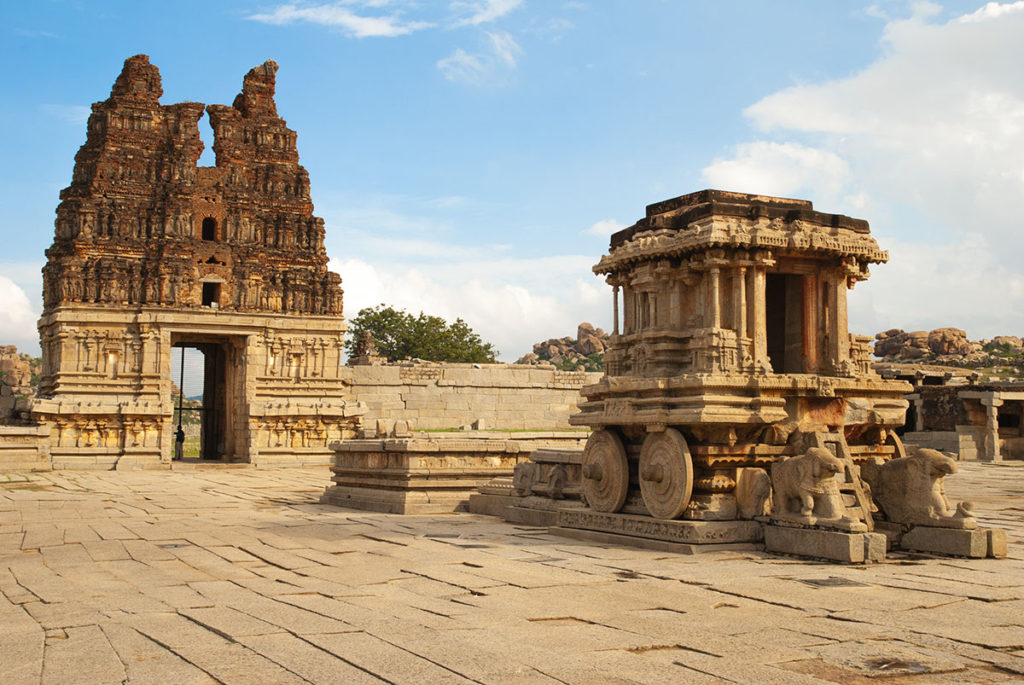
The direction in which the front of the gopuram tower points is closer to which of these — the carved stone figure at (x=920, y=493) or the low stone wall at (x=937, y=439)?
the carved stone figure

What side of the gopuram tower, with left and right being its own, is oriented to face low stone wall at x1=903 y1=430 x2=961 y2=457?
left

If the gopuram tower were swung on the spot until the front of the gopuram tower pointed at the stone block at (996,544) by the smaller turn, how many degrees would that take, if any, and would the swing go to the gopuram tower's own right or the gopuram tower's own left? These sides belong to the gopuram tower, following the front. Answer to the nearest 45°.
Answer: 0° — it already faces it

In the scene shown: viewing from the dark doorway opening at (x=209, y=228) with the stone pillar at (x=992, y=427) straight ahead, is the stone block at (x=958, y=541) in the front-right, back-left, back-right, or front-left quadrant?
front-right

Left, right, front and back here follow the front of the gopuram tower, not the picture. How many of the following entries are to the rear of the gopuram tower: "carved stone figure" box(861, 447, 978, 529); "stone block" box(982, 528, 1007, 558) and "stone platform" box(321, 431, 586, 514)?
0

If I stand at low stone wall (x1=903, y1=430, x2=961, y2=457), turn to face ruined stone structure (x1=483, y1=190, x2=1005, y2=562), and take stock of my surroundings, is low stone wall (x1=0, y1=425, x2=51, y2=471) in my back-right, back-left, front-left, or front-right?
front-right

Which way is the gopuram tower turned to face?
toward the camera

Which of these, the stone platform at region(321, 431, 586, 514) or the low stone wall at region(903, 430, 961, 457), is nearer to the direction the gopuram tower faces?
the stone platform

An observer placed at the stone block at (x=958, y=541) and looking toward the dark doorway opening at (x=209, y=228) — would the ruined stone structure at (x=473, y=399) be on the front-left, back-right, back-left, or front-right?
front-right

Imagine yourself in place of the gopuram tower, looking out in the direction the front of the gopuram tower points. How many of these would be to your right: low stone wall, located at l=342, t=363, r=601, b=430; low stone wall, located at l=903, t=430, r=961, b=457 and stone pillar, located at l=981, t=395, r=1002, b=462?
0

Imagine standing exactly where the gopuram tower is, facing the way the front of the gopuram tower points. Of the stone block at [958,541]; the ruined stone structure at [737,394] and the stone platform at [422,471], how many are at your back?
0

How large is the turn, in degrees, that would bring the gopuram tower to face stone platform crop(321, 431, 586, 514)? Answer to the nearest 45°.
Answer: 0° — it already faces it

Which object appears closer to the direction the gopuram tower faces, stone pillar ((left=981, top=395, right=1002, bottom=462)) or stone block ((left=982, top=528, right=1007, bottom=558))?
the stone block

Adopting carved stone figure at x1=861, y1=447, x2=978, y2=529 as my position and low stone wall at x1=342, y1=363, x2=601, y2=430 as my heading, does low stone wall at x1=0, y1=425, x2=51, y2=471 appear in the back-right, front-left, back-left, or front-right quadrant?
front-left

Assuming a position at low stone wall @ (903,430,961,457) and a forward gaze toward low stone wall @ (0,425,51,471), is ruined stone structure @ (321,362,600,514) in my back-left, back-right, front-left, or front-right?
front-left

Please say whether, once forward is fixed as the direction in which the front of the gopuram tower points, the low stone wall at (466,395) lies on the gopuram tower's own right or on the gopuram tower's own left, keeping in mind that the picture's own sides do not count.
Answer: on the gopuram tower's own left

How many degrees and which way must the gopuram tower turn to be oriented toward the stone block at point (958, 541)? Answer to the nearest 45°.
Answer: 0° — it already faces it
